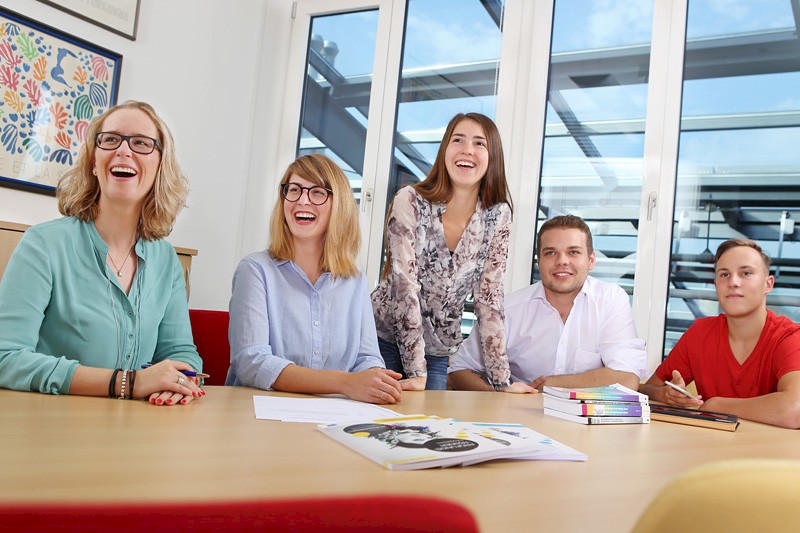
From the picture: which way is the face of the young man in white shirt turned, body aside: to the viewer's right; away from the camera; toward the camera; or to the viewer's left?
toward the camera

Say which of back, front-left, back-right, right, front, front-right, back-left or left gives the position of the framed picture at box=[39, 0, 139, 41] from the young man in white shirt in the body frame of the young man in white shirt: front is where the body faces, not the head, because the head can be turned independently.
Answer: right

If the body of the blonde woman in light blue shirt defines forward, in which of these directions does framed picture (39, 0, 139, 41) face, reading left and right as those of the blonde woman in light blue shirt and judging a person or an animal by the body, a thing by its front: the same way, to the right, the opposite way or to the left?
the same way

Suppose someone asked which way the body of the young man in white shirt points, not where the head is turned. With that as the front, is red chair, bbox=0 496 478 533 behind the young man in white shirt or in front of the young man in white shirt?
in front

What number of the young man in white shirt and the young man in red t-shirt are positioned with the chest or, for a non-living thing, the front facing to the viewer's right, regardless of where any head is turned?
0

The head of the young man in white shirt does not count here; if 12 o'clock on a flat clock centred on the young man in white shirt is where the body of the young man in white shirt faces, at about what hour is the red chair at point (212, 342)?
The red chair is roughly at 2 o'clock from the young man in white shirt.

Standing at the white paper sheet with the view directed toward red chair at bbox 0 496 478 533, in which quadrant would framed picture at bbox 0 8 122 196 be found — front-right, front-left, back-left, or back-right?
back-right

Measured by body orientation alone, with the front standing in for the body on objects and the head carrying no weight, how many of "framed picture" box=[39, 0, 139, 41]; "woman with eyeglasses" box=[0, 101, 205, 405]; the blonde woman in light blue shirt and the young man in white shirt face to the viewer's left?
0

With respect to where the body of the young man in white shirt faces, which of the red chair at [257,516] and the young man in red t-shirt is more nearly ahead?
the red chair

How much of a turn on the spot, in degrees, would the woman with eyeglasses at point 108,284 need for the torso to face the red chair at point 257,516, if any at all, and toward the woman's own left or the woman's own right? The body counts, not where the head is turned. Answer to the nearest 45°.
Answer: approximately 45° to the woman's own right

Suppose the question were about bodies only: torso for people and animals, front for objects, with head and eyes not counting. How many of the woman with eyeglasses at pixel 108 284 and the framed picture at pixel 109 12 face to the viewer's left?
0

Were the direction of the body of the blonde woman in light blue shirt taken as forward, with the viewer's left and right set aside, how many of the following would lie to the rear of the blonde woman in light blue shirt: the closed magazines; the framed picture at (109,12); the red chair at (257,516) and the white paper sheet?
1

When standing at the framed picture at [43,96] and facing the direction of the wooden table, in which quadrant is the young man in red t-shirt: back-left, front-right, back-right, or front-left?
front-left

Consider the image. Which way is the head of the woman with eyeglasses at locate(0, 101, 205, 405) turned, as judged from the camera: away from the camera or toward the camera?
toward the camera

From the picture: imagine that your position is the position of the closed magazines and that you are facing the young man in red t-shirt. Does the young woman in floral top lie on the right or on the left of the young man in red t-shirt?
left

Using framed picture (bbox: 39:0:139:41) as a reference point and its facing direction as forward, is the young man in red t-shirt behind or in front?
in front

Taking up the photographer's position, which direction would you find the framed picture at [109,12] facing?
facing the viewer and to the right of the viewer
